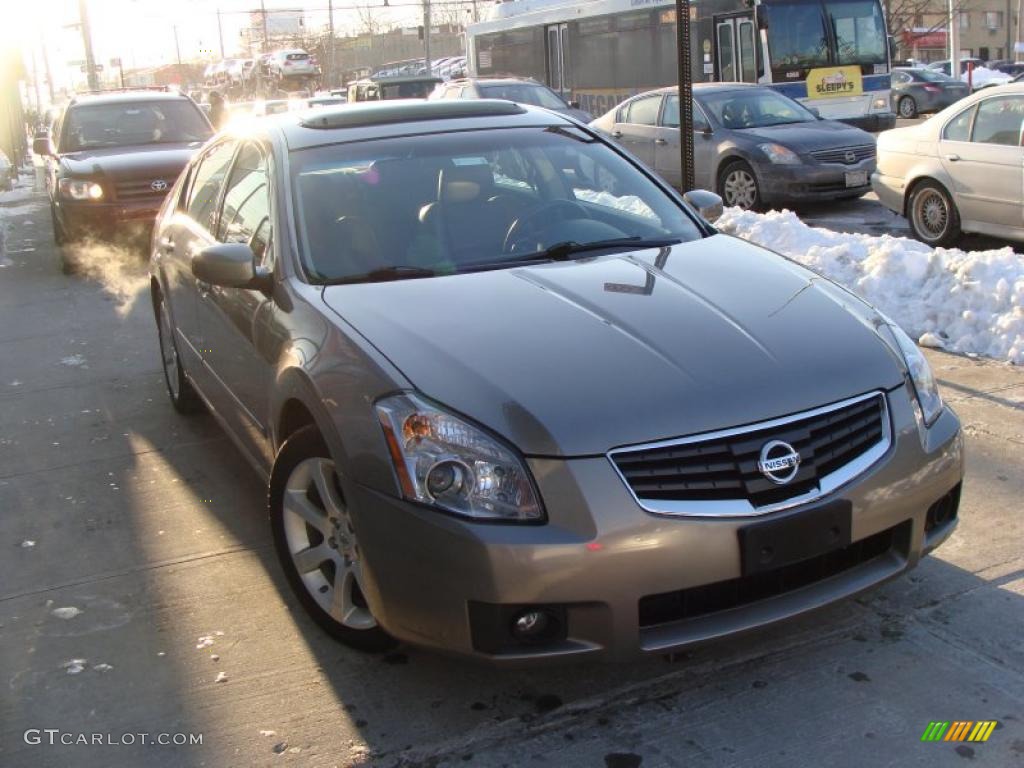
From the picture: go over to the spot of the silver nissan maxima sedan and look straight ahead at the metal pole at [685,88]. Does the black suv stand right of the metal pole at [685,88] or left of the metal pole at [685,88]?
left

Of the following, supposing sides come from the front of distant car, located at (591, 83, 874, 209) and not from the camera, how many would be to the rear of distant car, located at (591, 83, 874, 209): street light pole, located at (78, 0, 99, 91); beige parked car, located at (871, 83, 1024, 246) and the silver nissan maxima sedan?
1

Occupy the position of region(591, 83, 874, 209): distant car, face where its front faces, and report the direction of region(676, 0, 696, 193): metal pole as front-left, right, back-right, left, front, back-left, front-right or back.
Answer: front-right

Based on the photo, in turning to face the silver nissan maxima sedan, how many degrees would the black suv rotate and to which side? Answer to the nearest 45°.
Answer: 0° — it already faces it

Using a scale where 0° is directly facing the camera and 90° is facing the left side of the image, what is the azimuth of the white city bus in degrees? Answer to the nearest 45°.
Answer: approximately 315°

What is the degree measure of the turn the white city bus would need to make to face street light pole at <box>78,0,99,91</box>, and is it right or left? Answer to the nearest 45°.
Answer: approximately 180°

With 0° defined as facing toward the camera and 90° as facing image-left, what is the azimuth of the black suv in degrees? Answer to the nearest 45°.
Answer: approximately 0°
